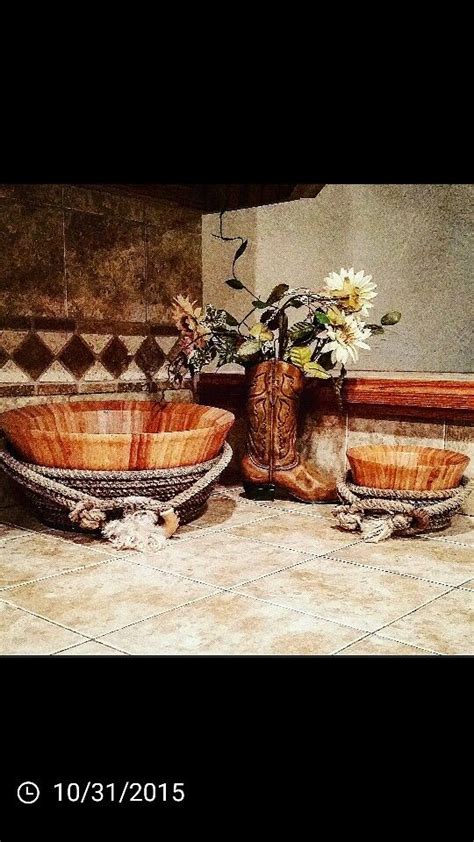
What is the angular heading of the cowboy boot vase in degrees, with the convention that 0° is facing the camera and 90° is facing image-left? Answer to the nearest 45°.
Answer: approximately 270°

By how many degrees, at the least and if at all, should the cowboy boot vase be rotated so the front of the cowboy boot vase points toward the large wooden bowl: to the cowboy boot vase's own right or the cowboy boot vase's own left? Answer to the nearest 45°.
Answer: approximately 135° to the cowboy boot vase's own right
